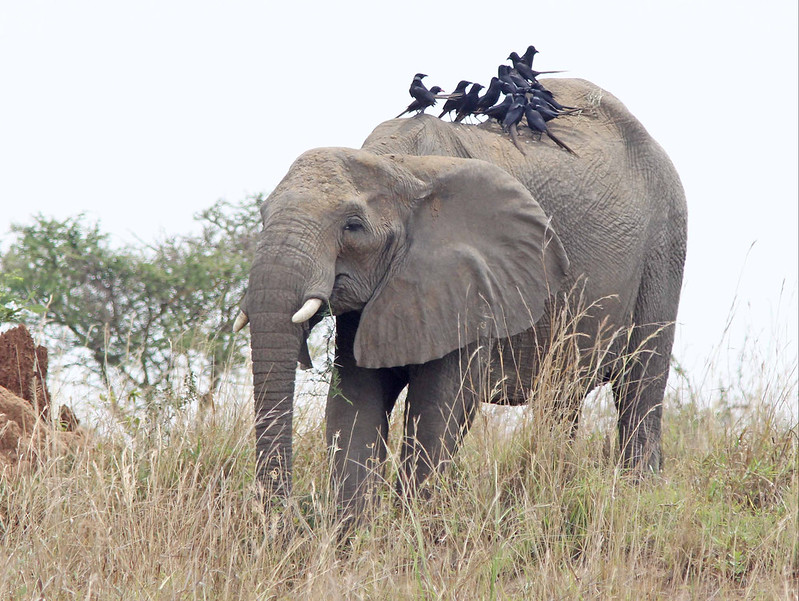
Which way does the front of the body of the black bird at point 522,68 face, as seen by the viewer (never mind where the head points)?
to the viewer's left

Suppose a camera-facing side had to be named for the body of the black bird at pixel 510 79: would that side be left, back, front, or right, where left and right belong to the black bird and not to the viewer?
left
